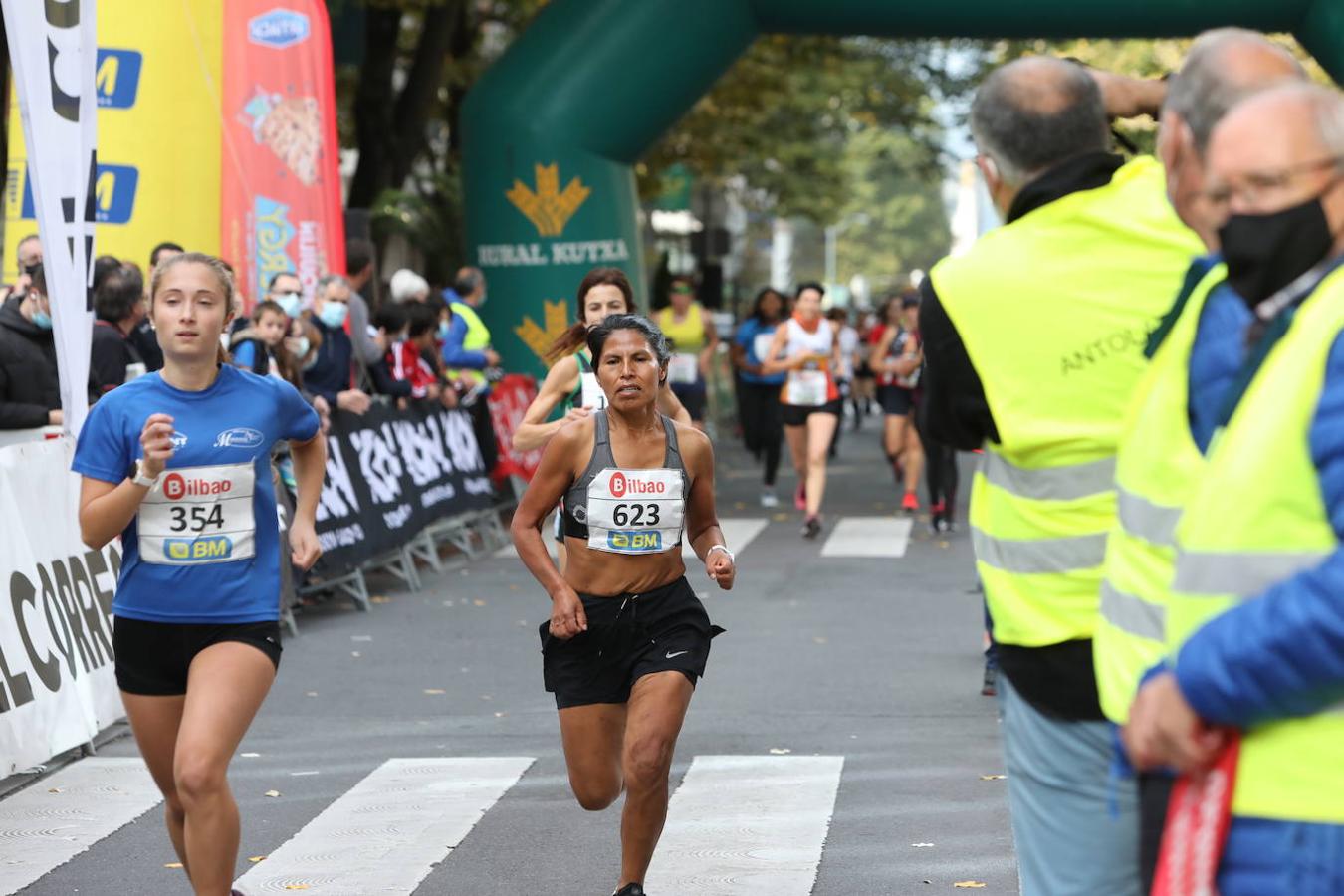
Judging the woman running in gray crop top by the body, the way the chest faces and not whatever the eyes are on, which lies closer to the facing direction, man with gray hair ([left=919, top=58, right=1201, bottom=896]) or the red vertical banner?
the man with gray hair

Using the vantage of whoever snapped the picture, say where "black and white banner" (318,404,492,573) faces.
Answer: facing the viewer and to the right of the viewer

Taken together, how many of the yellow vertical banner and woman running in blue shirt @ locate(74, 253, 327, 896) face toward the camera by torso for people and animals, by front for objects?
2

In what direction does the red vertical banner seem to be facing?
toward the camera

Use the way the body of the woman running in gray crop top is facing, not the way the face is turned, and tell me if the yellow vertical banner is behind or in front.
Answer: behind

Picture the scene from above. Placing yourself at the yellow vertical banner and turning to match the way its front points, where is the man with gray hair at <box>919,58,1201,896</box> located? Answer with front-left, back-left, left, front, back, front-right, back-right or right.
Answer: front

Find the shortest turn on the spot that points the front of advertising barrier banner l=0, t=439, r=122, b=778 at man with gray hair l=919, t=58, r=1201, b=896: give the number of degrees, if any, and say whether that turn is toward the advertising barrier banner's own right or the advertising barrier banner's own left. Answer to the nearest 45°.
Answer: approximately 45° to the advertising barrier banner's own right

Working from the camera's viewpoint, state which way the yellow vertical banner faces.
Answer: facing the viewer

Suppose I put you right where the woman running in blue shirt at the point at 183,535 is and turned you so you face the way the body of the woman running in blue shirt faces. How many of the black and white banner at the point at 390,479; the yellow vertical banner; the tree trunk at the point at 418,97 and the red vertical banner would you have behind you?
4

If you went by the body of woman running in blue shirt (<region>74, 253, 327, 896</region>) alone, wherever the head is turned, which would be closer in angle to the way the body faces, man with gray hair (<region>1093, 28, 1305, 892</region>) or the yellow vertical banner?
the man with gray hair
